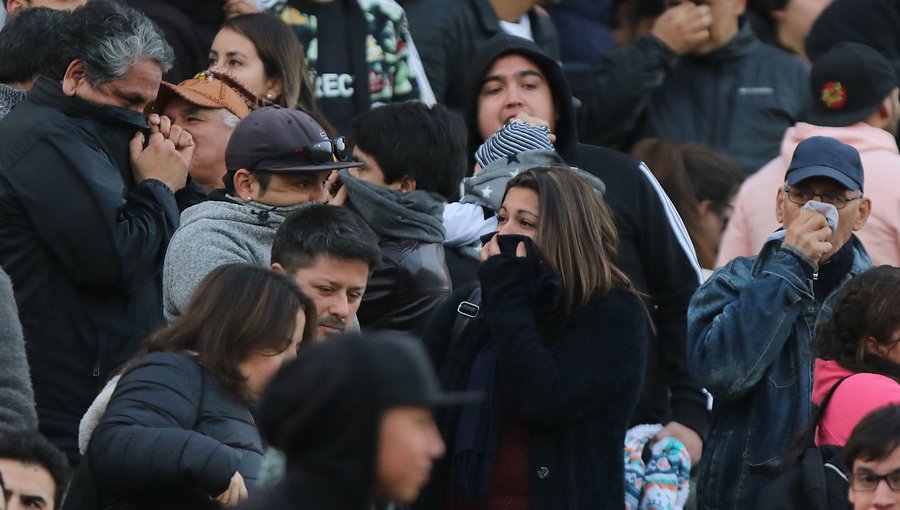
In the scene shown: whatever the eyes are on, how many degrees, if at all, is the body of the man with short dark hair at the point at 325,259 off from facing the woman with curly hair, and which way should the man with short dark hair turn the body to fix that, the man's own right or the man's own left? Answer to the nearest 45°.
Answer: approximately 45° to the man's own left

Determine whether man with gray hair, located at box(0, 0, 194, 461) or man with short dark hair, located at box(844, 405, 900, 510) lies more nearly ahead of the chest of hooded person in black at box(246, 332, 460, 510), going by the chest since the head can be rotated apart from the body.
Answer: the man with short dark hair

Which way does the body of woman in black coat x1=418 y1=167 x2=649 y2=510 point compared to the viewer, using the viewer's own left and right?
facing the viewer and to the left of the viewer

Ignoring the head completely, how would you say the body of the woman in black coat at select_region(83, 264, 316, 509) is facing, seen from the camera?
to the viewer's right

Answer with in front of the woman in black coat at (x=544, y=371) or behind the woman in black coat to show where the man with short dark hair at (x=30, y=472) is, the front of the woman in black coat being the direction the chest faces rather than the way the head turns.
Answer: in front
